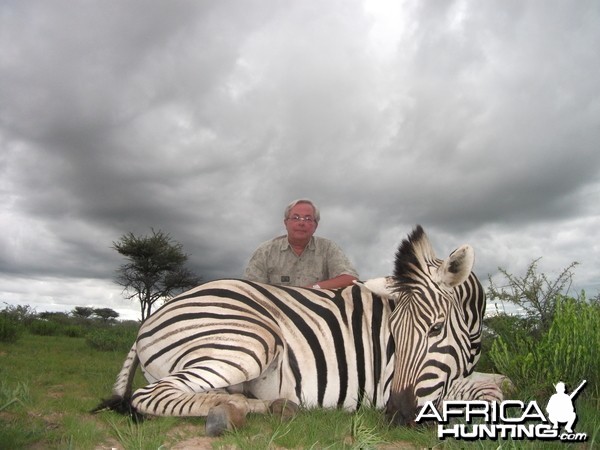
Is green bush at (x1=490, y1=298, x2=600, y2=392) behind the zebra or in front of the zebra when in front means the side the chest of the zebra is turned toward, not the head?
in front

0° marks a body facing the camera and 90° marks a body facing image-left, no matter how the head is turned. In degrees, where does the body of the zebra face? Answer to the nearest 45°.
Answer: approximately 270°

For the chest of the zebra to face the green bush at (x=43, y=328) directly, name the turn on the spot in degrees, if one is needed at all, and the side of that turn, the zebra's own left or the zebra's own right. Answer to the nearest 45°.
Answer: approximately 135° to the zebra's own left

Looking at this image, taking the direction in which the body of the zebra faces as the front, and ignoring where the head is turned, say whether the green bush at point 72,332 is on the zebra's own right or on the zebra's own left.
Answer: on the zebra's own left

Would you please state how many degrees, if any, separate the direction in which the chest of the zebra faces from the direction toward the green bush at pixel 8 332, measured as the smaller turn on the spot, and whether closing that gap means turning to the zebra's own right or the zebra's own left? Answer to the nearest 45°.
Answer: approximately 135° to the zebra's own left
